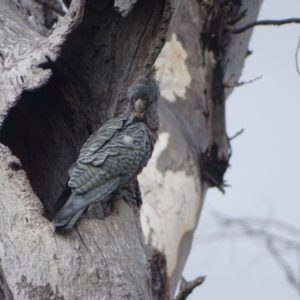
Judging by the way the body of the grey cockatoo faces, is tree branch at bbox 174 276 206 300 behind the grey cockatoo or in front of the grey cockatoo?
in front
